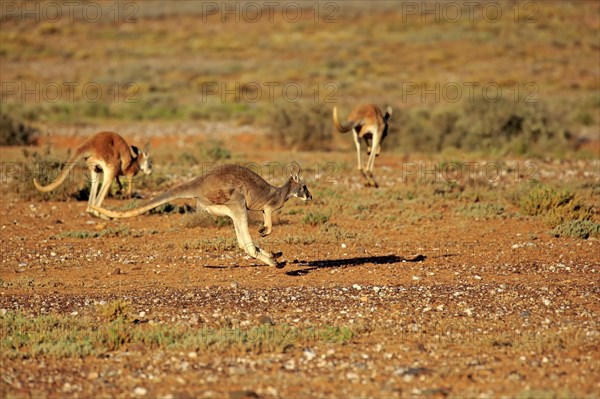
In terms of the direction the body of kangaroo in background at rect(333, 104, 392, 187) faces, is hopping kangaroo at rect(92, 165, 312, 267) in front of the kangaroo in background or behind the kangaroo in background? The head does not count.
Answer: behind

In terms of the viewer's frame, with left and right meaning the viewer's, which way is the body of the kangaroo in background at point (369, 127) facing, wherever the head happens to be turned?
facing away from the viewer and to the right of the viewer

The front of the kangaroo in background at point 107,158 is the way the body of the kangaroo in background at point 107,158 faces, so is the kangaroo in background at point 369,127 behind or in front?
in front

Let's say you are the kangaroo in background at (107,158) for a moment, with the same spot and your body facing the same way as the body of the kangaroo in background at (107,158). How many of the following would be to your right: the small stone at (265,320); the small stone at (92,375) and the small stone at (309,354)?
3

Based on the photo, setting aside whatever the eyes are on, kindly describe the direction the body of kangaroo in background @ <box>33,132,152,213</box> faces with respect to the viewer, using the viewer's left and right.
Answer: facing to the right of the viewer

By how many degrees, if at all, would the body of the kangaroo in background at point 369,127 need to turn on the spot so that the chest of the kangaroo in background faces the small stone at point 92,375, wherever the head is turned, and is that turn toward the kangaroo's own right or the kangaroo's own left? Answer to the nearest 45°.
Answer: approximately 135° to the kangaroo's own right

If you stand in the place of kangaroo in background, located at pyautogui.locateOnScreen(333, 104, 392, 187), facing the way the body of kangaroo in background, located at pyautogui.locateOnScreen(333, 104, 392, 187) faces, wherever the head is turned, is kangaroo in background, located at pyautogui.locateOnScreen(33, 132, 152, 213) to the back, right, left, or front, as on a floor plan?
back

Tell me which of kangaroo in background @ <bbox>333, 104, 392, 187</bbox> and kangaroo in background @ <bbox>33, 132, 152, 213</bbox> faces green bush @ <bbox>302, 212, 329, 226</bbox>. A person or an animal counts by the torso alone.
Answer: kangaroo in background @ <bbox>33, 132, 152, 213</bbox>

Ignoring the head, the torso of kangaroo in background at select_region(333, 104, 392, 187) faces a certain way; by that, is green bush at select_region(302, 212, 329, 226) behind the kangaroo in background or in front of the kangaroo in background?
behind

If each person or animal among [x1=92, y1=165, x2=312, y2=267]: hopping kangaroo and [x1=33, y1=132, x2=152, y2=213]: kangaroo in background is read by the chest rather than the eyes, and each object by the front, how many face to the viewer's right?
2

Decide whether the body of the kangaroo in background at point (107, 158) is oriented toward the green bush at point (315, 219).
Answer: yes

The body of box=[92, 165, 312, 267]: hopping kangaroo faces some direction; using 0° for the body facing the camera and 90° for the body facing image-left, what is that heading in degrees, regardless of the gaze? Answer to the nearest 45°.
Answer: approximately 270°
